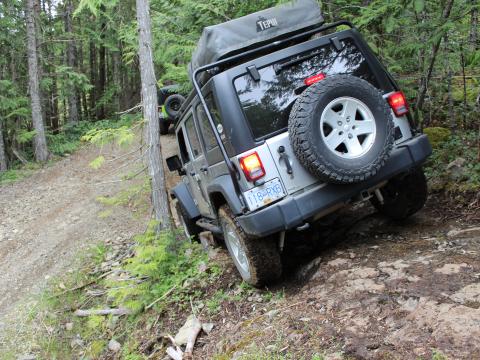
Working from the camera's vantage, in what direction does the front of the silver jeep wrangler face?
facing away from the viewer and to the left of the viewer

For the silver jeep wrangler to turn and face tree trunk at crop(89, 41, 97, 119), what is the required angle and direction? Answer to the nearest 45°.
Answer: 0° — it already faces it

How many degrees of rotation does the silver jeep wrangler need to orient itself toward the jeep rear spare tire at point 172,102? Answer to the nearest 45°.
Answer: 0° — it already faces it

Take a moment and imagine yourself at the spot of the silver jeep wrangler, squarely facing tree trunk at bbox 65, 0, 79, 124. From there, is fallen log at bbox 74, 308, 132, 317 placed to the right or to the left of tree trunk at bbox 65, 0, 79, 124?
left

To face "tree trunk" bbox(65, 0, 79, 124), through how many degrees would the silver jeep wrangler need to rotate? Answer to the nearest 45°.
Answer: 0° — it already faces it
